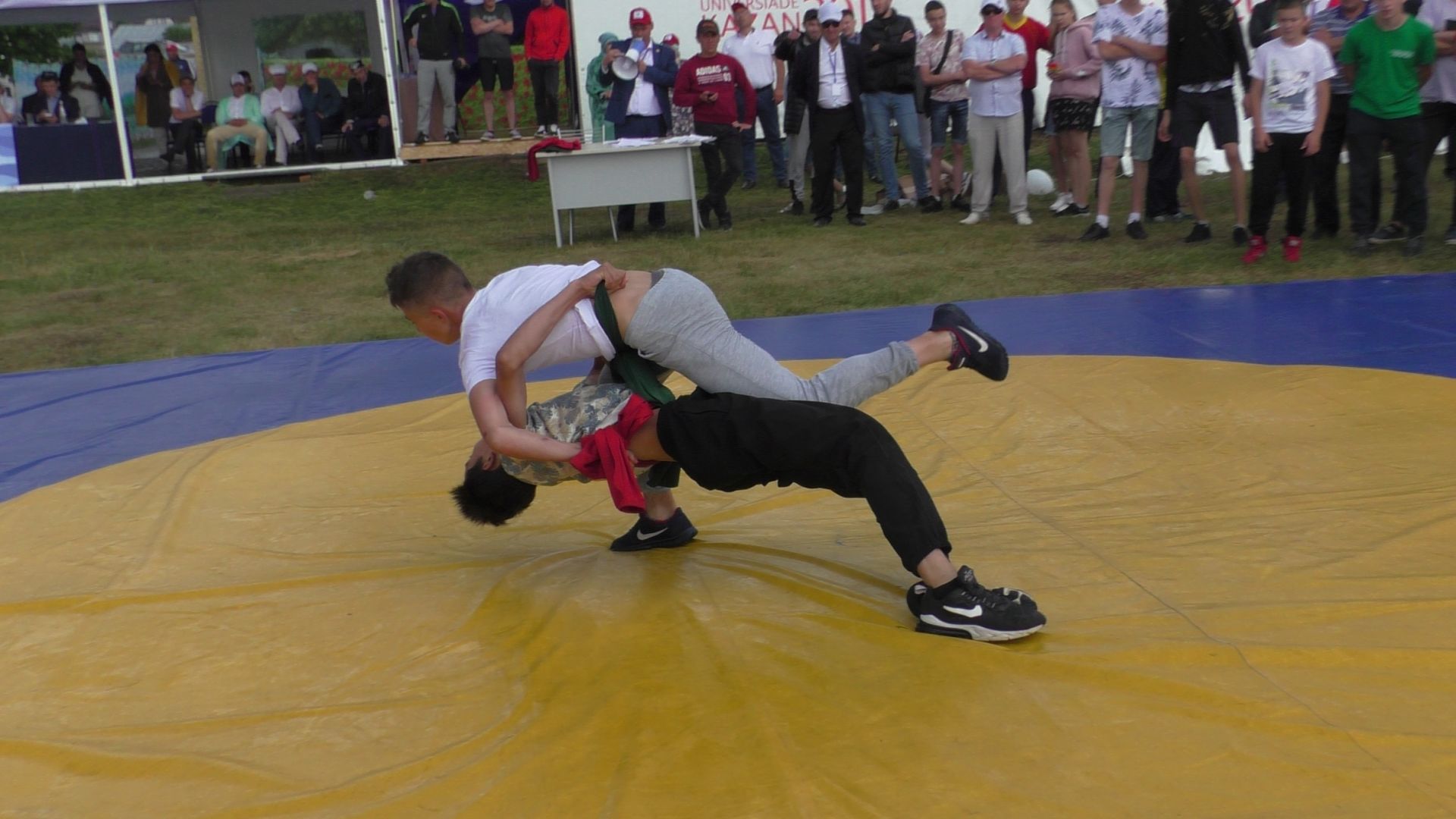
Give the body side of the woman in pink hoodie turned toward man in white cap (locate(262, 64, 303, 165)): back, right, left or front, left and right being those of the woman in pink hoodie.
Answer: right

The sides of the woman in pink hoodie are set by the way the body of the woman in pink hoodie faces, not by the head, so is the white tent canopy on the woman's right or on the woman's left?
on the woman's right

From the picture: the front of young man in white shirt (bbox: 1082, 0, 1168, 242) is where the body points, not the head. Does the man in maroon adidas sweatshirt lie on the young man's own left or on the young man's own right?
on the young man's own right

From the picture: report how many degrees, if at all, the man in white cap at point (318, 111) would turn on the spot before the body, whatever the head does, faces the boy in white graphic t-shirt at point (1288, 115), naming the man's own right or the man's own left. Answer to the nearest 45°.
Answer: approximately 90° to the man's own left

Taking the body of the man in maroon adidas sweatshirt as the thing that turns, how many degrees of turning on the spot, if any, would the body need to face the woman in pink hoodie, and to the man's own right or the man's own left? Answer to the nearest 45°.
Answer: approximately 45° to the man's own left
